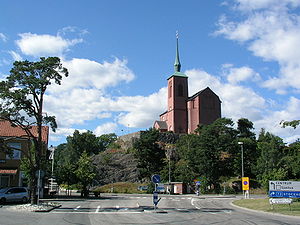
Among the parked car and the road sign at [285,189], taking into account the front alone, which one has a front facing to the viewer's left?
the parked car

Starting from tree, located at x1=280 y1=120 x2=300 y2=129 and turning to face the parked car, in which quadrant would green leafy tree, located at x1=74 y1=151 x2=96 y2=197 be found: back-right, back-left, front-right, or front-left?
front-right

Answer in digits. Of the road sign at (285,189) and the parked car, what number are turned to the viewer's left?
1

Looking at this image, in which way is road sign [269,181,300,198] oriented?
toward the camera

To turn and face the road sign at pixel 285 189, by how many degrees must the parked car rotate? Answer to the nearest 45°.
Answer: approximately 135° to its left

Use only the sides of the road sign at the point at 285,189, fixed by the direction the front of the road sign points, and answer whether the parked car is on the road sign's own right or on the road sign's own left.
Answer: on the road sign's own right

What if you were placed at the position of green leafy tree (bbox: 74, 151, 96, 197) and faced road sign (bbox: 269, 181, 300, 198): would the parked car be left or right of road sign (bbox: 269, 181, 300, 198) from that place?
right

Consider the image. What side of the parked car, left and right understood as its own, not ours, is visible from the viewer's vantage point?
left

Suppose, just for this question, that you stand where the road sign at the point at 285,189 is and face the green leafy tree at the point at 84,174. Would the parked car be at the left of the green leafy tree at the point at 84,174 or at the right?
left
